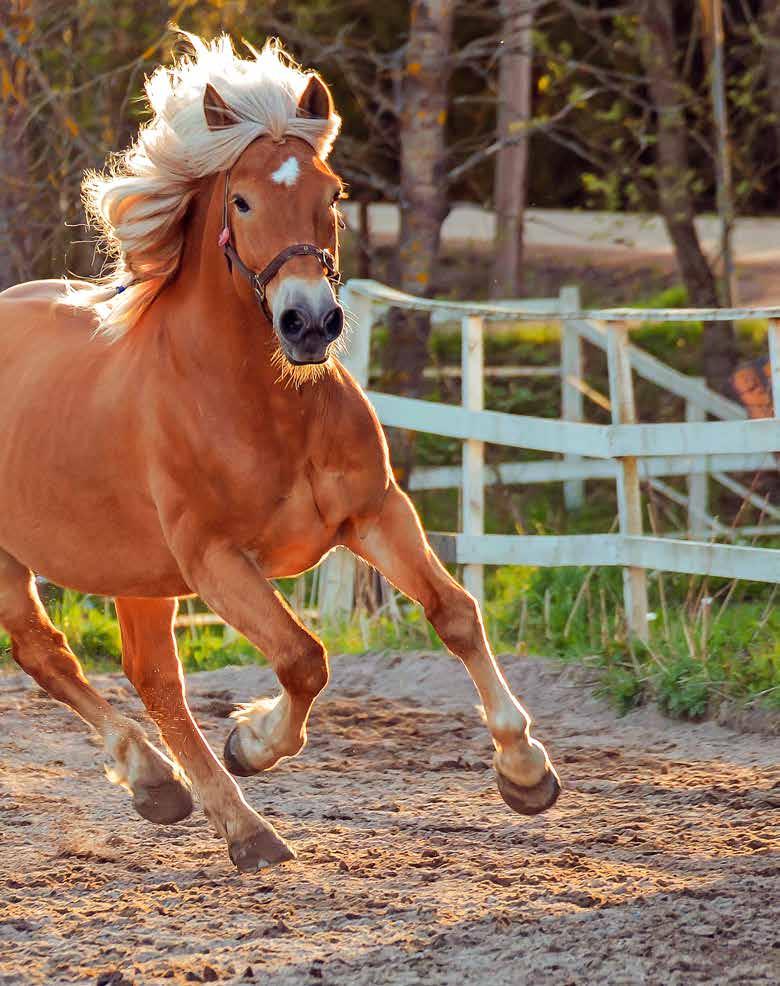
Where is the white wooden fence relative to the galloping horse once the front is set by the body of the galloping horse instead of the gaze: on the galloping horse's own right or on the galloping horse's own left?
on the galloping horse's own left

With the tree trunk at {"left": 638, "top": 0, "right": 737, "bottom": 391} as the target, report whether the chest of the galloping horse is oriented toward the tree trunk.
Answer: no

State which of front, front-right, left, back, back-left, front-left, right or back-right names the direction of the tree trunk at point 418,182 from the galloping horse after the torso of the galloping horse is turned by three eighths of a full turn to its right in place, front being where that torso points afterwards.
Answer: right

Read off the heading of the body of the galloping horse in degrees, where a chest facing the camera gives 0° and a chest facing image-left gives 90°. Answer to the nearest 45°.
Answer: approximately 315°

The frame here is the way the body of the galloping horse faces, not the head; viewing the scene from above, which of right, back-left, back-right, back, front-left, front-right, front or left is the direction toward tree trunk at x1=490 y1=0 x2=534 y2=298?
back-left

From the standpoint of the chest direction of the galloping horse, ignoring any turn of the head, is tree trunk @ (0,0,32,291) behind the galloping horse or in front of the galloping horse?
behind

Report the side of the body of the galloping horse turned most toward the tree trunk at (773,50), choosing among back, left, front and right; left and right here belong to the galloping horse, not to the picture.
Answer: left
